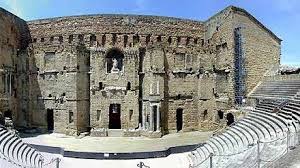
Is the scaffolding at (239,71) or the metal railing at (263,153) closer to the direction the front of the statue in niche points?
the metal railing

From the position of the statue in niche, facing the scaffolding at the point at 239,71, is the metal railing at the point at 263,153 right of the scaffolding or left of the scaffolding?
right

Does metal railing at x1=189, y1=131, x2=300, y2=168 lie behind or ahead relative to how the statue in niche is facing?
ahead

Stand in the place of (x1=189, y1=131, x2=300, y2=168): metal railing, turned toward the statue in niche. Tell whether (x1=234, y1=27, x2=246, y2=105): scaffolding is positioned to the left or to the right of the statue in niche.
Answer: right

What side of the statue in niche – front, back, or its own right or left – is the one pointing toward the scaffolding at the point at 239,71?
left

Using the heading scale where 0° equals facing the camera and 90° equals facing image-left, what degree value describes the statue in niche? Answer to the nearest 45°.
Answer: approximately 0°
